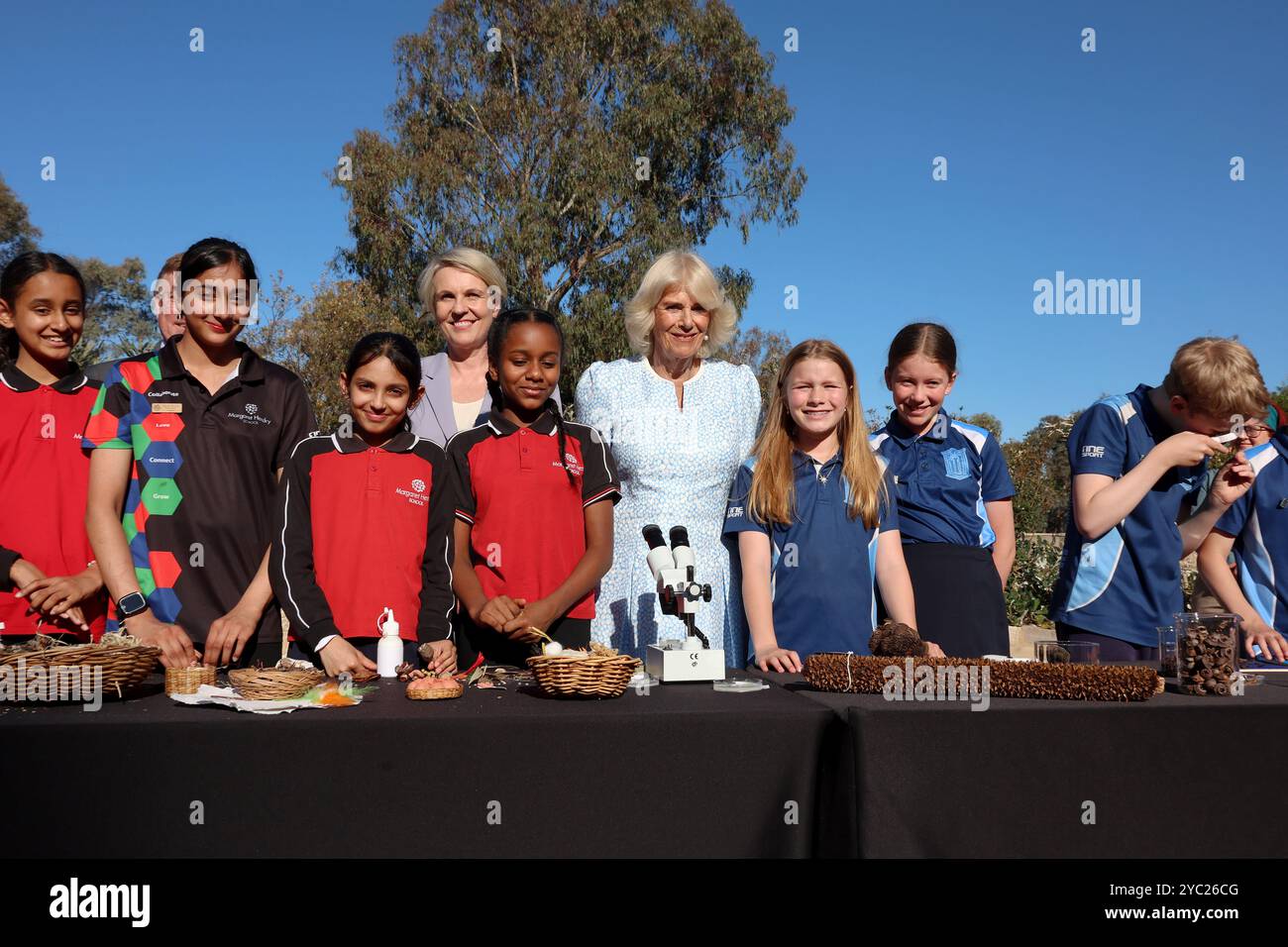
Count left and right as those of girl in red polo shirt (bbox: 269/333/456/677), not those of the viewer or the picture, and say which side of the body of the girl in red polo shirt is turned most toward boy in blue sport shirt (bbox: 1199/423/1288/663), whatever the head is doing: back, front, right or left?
left

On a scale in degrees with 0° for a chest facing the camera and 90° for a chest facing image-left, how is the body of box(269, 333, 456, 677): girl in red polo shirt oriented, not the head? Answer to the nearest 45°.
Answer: approximately 0°

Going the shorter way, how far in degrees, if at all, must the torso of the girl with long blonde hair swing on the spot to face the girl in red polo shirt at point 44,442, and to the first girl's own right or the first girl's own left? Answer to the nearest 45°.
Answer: approximately 90° to the first girl's own right

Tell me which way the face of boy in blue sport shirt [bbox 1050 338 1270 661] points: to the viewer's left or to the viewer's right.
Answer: to the viewer's right

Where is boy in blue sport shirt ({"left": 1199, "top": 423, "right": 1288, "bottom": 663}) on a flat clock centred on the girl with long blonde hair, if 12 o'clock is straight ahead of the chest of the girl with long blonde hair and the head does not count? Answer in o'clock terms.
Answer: The boy in blue sport shirt is roughly at 8 o'clock from the girl with long blonde hair.

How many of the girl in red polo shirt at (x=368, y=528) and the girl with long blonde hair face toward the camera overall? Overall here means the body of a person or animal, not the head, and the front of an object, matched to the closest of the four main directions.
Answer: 2

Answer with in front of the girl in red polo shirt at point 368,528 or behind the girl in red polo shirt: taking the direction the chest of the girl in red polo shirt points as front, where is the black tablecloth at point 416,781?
in front

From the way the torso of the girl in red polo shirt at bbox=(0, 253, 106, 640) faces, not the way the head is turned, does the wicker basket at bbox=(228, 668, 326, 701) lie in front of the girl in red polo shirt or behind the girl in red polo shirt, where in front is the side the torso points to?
in front

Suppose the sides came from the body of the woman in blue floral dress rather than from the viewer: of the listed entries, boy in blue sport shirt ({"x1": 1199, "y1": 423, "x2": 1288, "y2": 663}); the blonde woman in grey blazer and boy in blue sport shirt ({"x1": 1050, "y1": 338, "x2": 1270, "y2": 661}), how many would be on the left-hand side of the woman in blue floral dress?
2

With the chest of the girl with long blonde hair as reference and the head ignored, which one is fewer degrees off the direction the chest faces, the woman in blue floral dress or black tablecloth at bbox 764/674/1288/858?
the black tablecloth
